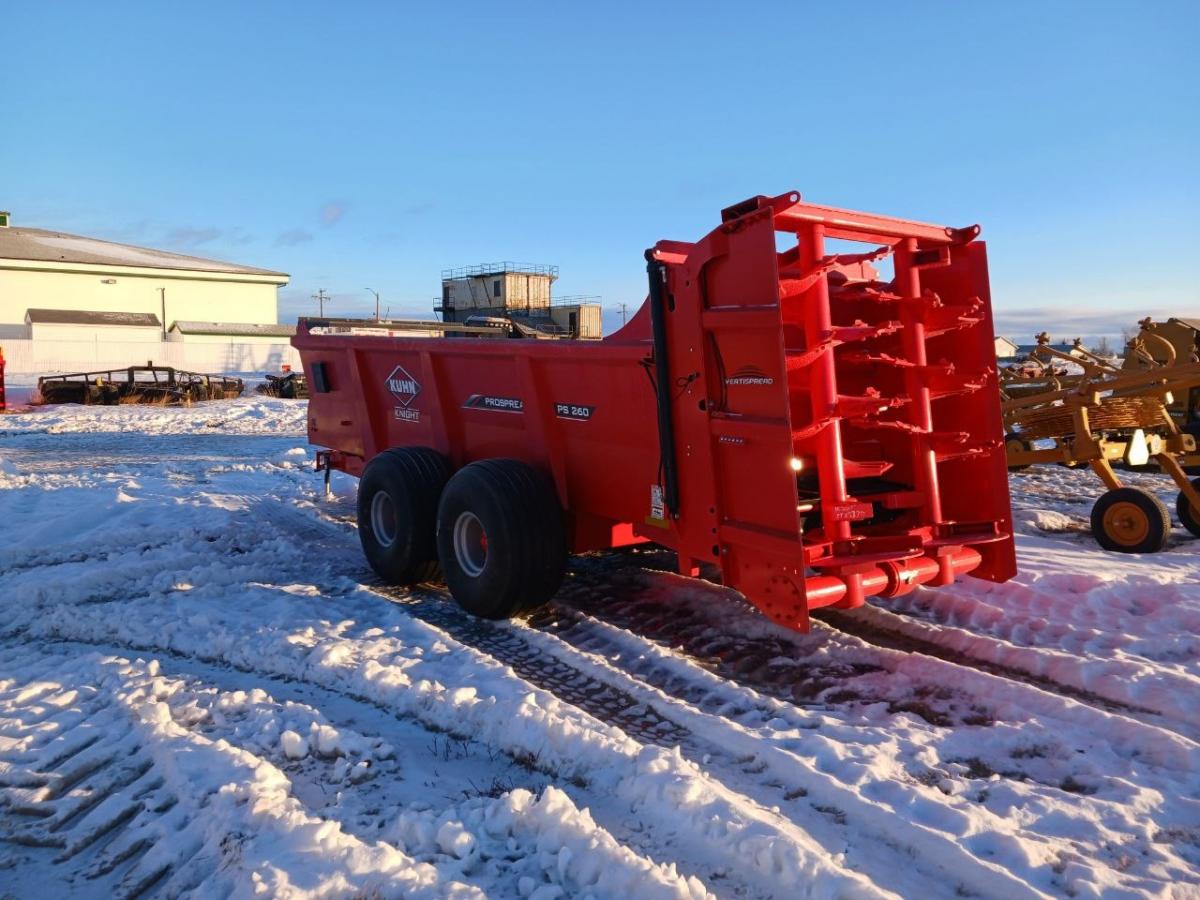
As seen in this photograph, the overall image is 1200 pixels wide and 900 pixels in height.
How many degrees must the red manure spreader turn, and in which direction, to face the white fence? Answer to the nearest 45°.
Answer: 0° — it already faces it

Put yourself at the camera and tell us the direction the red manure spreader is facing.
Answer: facing away from the viewer and to the left of the viewer
